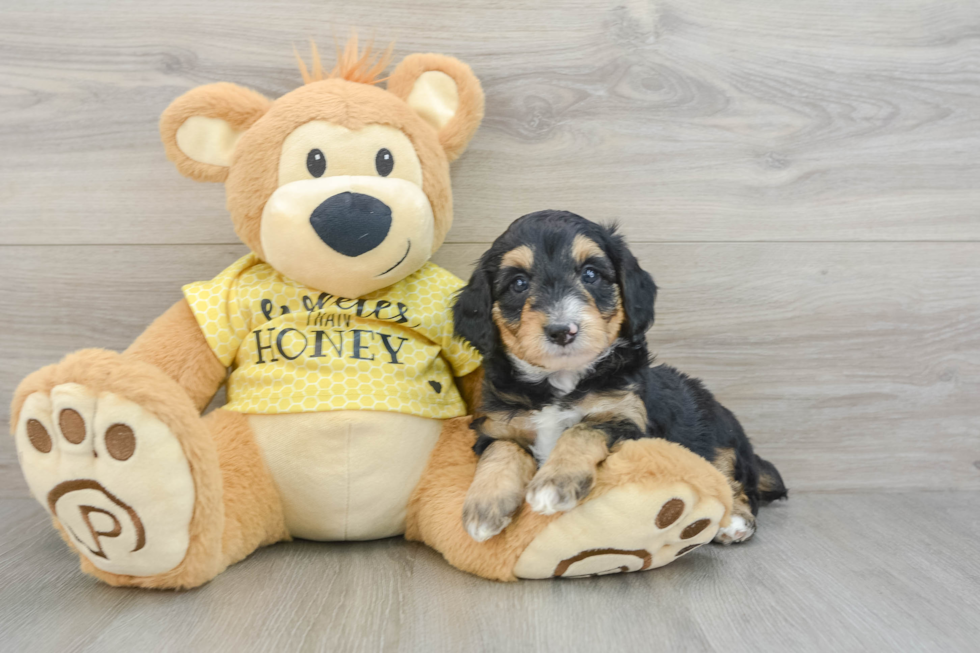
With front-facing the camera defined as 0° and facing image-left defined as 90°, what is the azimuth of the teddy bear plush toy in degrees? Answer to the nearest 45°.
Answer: approximately 0°

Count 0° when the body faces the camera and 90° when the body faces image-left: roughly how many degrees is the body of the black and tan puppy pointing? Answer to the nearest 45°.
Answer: approximately 45°
